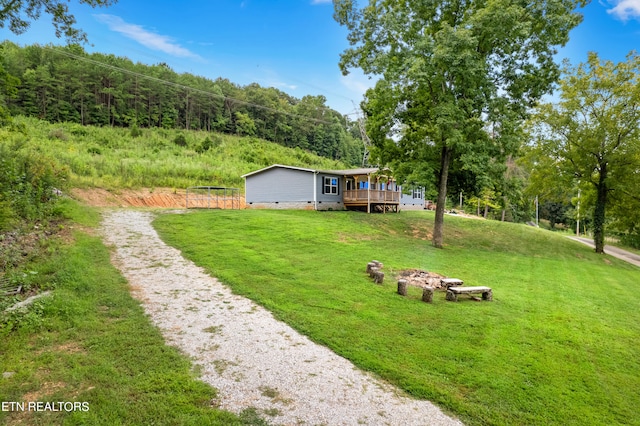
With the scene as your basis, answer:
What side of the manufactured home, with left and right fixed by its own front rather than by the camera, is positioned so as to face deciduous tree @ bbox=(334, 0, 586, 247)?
front

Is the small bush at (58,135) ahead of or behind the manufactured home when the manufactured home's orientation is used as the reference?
behind

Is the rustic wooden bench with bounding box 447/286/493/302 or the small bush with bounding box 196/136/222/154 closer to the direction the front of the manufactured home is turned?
the rustic wooden bench

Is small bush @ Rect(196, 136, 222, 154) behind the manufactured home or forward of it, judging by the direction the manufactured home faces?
behind

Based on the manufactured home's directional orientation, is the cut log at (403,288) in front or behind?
in front

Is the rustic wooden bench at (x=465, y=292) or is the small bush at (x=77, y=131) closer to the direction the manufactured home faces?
the rustic wooden bench

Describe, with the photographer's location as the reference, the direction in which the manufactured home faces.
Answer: facing the viewer and to the right of the viewer

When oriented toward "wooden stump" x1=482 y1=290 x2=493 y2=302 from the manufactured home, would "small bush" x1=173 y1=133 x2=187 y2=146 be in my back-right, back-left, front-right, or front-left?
back-right

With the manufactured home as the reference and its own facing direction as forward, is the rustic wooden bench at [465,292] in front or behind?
in front

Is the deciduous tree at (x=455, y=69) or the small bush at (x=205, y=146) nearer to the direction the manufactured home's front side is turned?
the deciduous tree

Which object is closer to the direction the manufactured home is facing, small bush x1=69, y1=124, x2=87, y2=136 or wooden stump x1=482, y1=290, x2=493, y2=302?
the wooden stump

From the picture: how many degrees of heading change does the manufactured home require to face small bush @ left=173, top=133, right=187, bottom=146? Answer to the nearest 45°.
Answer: approximately 180°

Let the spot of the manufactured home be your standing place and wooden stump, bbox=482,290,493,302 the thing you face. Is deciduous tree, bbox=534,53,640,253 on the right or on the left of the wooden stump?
left
